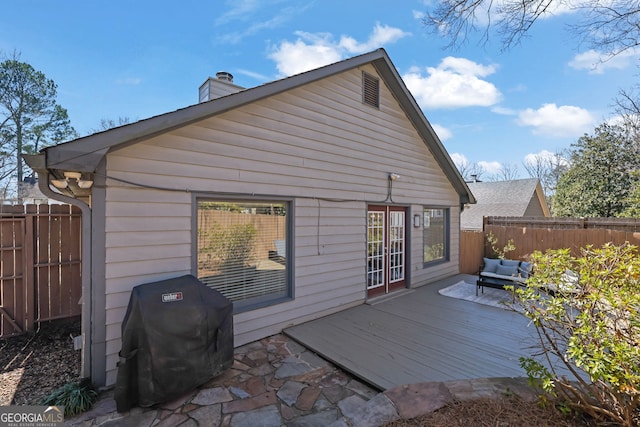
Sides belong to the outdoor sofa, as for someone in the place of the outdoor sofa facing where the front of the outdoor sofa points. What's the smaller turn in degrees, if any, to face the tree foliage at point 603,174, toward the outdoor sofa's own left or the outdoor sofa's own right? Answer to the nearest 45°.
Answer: approximately 180°

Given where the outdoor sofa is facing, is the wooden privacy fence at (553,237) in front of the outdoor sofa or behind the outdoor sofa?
behind

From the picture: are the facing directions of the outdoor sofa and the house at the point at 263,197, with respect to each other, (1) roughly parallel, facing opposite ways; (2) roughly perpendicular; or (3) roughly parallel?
roughly perpendicular

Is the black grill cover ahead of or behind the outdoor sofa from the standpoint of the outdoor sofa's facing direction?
ahead

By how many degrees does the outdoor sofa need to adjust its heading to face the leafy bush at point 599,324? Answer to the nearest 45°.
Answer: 0° — it already faces it

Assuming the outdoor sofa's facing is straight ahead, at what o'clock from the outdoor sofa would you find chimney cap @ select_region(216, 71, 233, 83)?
The chimney cap is roughly at 2 o'clock from the outdoor sofa.

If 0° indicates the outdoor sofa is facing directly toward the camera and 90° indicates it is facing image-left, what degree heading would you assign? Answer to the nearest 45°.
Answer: approximately 0°

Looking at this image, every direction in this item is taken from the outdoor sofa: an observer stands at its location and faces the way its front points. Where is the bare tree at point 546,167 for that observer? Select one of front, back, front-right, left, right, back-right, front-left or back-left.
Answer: back

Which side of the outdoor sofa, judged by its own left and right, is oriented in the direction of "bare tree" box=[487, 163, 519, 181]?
back
